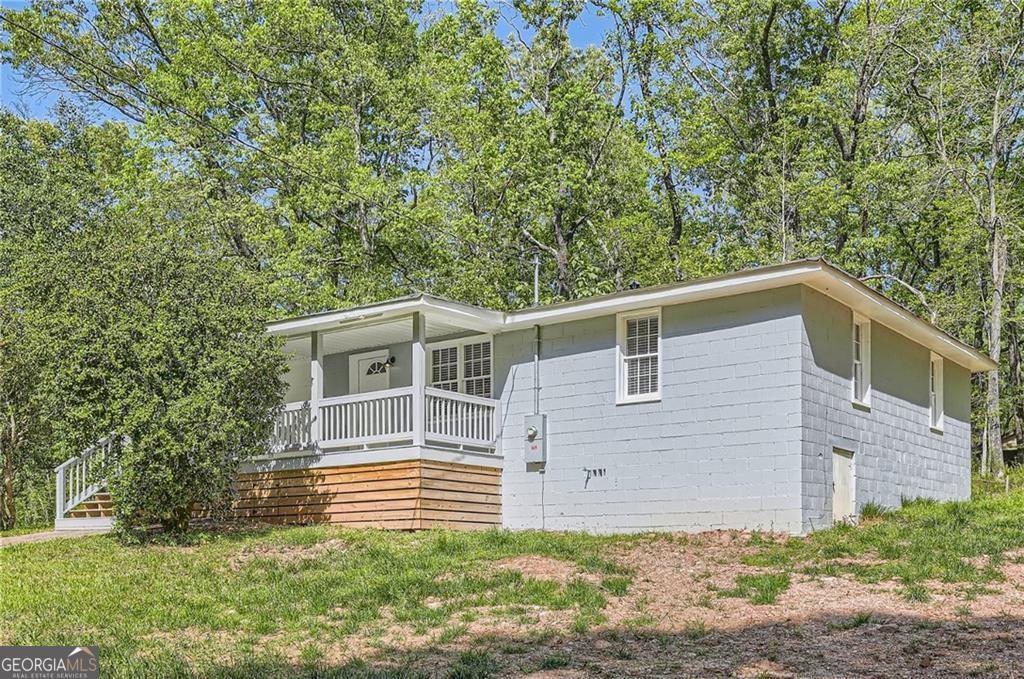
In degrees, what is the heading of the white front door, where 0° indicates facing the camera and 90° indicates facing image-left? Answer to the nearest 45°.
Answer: approximately 45°

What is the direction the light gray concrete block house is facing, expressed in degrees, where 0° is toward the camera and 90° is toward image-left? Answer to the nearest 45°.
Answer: approximately 45°
